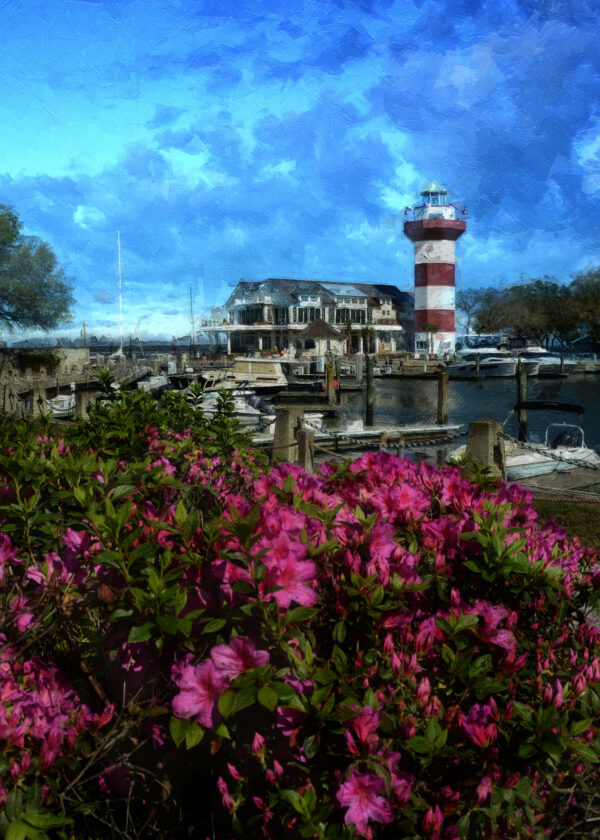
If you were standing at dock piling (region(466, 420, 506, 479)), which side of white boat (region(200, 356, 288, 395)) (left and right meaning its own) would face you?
left

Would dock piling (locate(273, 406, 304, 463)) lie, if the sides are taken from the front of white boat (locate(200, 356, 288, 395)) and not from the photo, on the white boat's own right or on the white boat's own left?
on the white boat's own left

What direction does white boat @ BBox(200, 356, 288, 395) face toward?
to the viewer's left

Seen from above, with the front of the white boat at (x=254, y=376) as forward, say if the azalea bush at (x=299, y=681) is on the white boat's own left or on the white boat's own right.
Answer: on the white boat's own left

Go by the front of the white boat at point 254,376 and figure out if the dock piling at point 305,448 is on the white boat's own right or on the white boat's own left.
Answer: on the white boat's own left

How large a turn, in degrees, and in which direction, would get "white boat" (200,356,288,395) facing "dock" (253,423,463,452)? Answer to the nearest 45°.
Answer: approximately 90° to its left
